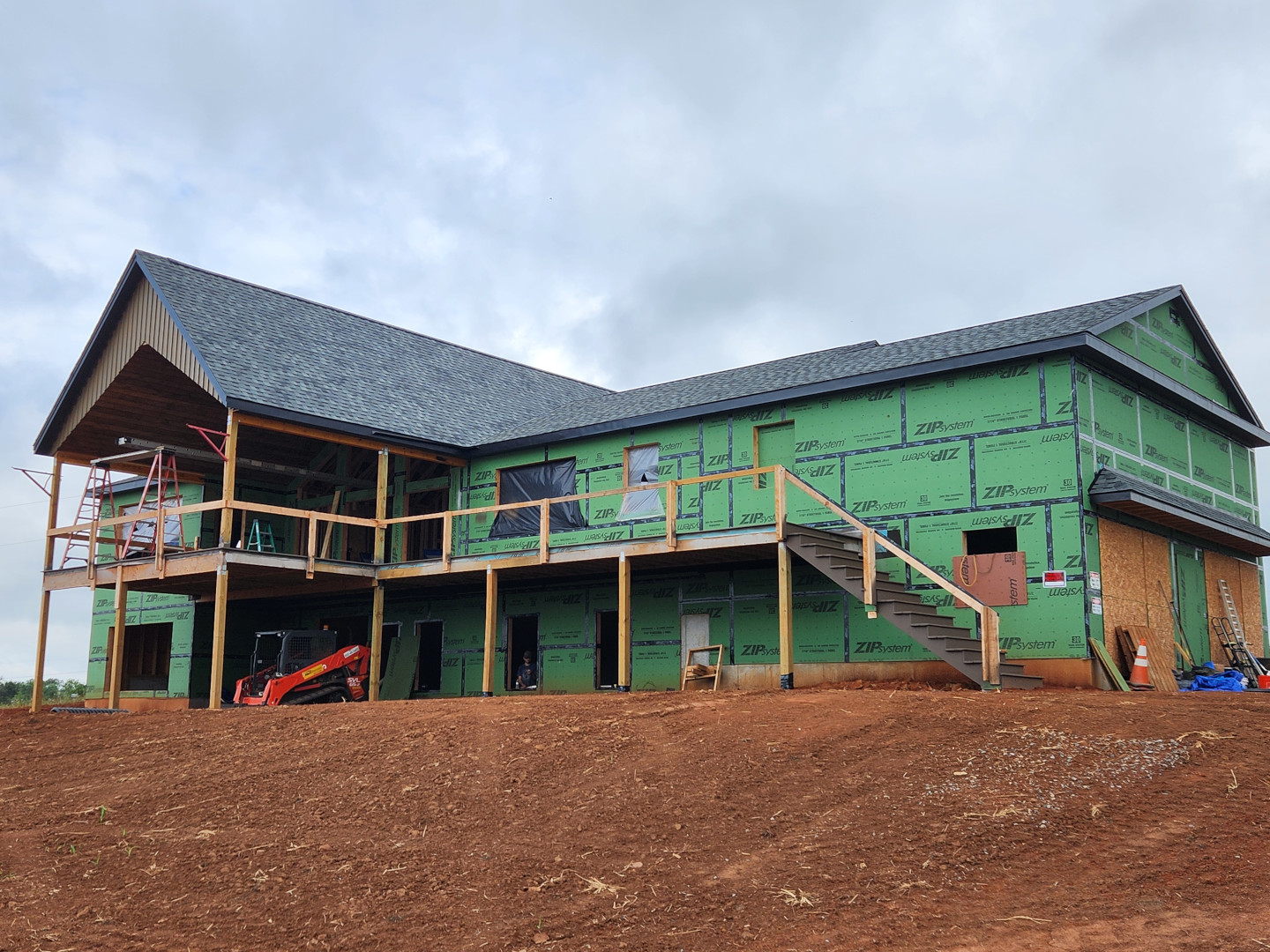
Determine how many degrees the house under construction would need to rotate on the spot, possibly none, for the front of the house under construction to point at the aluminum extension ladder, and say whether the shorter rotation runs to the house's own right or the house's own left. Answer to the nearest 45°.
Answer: approximately 135° to the house's own left

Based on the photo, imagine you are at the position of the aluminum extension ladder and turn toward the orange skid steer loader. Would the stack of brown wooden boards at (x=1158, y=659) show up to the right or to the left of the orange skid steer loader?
left

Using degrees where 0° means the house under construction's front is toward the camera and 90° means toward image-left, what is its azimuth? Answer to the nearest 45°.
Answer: approximately 45°

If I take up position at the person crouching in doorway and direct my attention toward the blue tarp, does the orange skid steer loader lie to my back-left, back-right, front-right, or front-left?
back-right
